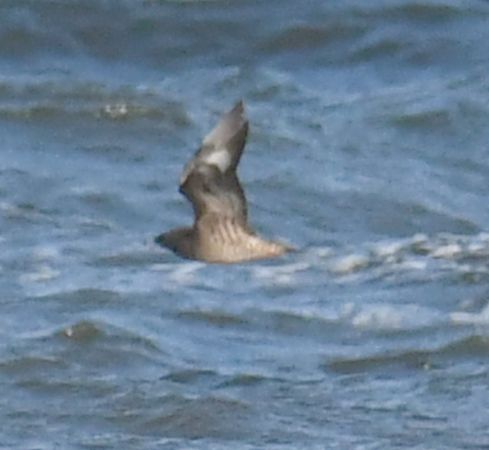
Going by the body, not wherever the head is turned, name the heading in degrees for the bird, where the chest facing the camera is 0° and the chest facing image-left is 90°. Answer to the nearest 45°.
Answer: approximately 90°
